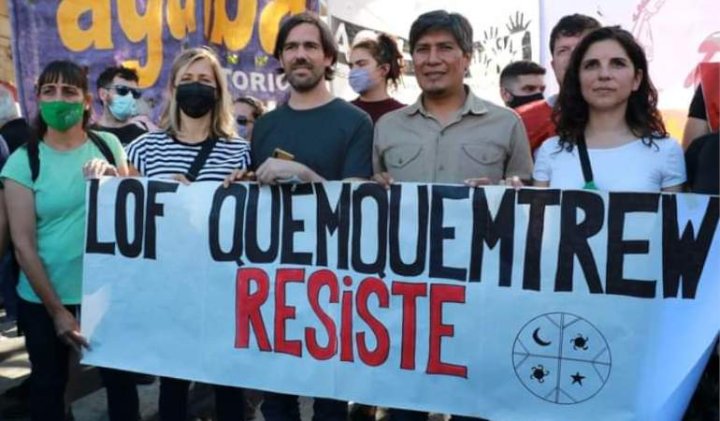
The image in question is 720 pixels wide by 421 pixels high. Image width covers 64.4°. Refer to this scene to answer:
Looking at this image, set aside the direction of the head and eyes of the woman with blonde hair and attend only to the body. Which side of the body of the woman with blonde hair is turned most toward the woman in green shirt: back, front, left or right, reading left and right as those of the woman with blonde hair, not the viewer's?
right

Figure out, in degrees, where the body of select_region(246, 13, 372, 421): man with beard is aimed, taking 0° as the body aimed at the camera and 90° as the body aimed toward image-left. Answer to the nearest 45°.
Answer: approximately 0°

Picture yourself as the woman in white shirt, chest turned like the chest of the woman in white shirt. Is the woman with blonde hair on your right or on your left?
on your right

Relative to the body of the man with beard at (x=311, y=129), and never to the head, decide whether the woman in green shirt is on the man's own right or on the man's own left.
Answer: on the man's own right

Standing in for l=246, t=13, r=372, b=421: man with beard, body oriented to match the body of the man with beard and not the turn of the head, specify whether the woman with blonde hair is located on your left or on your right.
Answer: on your right

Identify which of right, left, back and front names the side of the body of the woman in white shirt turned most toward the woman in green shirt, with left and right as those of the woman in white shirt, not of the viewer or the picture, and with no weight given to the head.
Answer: right
